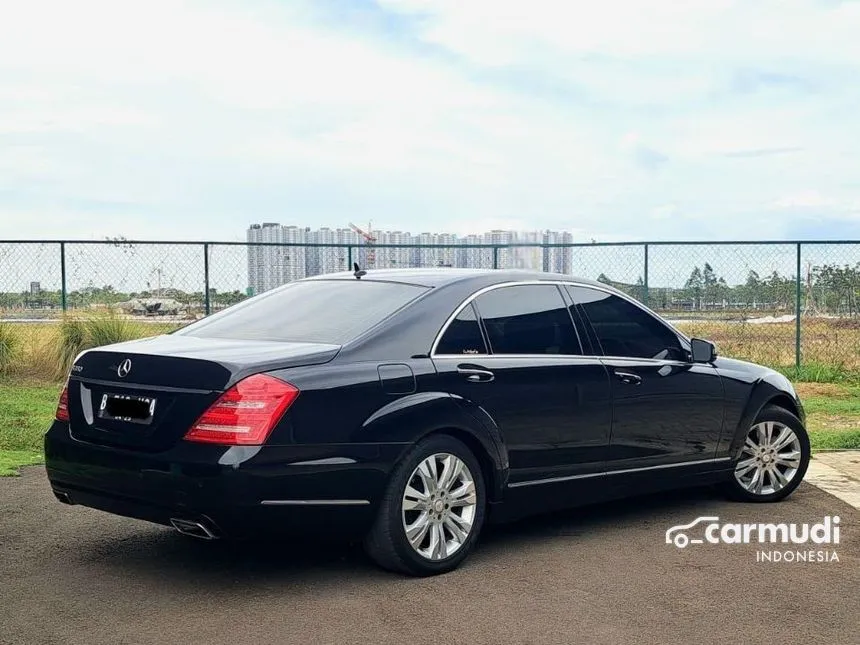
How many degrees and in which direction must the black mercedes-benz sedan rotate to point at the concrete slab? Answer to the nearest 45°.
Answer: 0° — it already faces it

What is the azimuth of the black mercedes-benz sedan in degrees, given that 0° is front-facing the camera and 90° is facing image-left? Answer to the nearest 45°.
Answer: approximately 225°

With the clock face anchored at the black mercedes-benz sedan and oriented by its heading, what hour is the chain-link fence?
The chain-link fence is roughly at 11 o'clock from the black mercedes-benz sedan.
